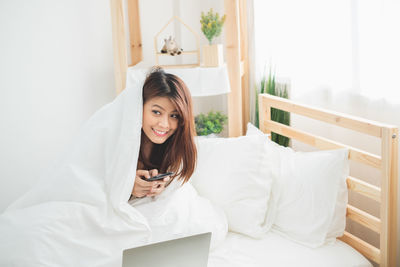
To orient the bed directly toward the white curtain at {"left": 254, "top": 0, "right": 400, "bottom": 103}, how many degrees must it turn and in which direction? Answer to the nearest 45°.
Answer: approximately 135° to its right

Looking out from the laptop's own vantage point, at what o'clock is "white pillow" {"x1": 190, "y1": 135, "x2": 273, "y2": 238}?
The white pillow is roughly at 2 o'clock from the laptop.

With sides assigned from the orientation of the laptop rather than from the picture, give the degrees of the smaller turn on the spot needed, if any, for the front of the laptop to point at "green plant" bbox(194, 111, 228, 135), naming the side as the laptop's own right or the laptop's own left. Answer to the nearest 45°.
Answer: approximately 45° to the laptop's own right

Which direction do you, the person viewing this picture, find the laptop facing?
facing away from the viewer and to the left of the viewer

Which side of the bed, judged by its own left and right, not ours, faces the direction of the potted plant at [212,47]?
right

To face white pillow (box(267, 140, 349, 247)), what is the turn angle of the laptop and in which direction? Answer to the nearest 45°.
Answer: approximately 90° to its right

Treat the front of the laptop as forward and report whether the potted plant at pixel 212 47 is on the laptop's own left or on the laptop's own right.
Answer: on the laptop's own right
